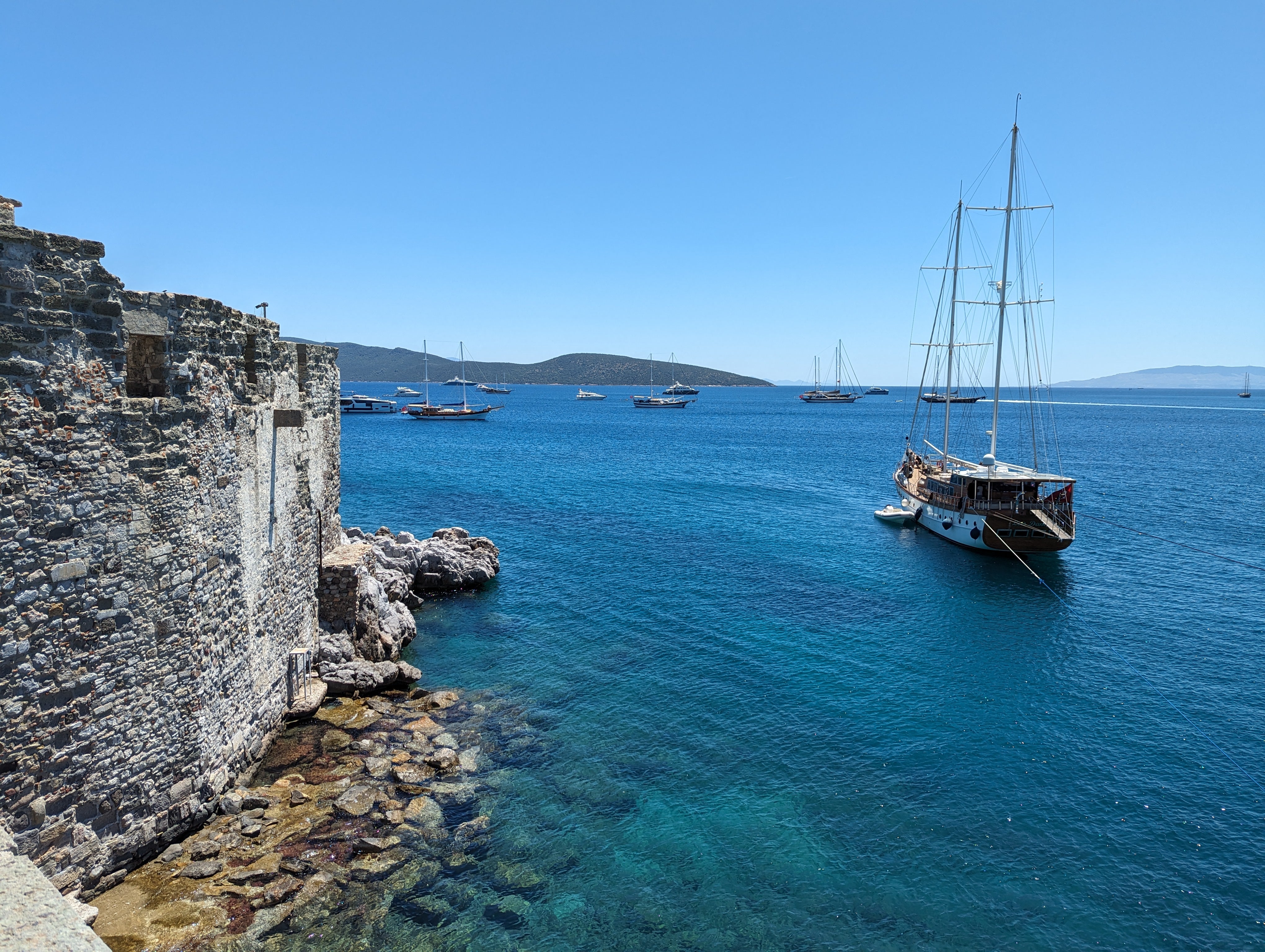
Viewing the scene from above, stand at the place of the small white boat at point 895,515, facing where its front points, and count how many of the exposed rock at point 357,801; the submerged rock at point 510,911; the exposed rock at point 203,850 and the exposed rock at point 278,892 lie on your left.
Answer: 4

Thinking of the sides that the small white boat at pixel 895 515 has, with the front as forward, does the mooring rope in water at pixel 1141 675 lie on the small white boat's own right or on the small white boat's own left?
on the small white boat's own left

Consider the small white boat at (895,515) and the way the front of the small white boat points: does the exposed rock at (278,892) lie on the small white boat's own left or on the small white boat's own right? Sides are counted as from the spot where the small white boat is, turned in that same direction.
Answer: on the small white boat's own left

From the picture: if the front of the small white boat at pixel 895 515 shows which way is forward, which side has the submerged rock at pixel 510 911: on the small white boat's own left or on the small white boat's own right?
on the small white boat's own left

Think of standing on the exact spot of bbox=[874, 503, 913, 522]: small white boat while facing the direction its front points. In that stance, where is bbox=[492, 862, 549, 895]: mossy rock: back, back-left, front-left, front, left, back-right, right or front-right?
left

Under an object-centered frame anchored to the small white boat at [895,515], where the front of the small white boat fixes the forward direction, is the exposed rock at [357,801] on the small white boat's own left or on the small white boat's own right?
on the small white boat's own left

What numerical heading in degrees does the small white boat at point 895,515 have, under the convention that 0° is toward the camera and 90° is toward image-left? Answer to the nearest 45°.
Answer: approximately 90°
